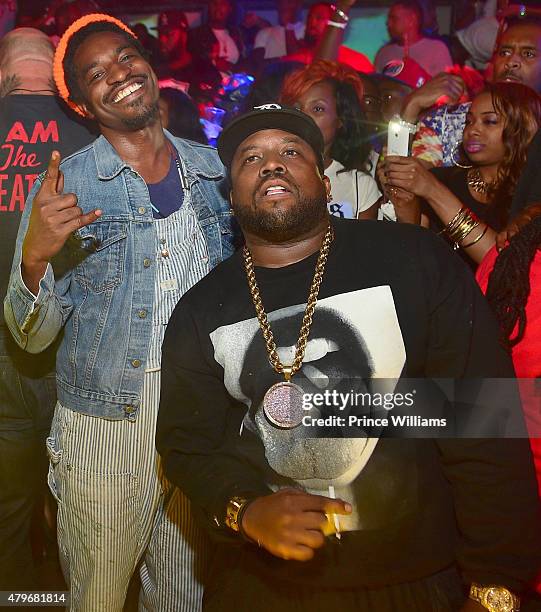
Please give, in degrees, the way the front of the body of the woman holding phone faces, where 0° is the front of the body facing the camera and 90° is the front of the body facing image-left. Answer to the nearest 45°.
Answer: approximately 45°
